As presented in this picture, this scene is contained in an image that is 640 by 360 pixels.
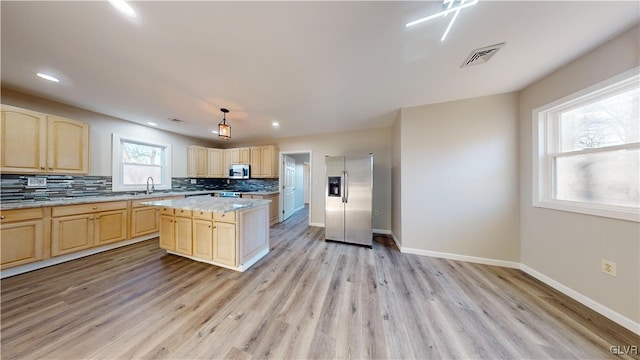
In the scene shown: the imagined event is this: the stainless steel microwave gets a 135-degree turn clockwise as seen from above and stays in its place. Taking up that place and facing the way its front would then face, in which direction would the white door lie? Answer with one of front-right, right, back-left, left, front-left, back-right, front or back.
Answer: back-right

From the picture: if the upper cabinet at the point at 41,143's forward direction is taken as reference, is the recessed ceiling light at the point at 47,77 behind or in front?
in front

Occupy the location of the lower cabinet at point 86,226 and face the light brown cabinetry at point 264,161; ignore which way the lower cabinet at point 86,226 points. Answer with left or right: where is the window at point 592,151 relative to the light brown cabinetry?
right

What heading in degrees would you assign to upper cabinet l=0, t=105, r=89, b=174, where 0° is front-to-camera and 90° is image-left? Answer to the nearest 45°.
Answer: approximately 315°

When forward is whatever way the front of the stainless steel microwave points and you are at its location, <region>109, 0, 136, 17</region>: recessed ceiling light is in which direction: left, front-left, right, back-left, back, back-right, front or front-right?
front

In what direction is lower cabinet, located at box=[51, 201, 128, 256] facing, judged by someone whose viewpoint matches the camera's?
facing the viewer and to the right of the viewer

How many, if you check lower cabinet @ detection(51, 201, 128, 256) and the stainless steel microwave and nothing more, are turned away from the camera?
0

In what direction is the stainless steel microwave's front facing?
toward the camera

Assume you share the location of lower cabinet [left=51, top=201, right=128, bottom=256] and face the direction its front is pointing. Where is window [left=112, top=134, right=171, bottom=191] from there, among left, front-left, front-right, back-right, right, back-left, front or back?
left

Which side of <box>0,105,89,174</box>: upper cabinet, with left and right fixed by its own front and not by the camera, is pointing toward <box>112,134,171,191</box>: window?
left

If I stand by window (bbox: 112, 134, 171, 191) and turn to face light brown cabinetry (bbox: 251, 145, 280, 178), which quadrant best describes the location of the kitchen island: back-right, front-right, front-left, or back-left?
front-right
